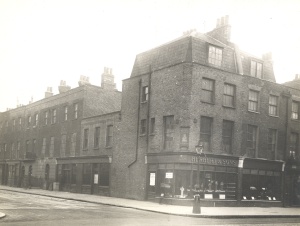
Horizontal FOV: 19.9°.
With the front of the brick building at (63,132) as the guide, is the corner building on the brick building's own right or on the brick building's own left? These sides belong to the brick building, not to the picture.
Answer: on the brick building's own left

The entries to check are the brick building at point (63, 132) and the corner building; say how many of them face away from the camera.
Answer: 0

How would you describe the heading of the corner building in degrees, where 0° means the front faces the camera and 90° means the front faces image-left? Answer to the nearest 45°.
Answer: approximately 315°
